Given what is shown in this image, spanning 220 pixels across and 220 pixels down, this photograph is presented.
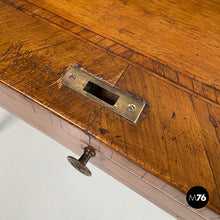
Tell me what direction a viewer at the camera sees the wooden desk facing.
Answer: facing the viewer and to the left of the viewer
